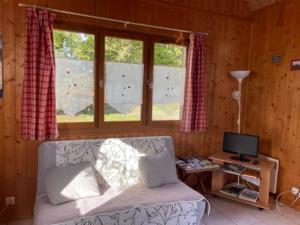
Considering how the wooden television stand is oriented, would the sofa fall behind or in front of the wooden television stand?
in front

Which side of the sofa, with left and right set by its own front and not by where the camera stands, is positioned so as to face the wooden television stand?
left

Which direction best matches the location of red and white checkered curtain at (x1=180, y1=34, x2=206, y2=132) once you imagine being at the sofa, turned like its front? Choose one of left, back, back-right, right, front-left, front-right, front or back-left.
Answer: back-left

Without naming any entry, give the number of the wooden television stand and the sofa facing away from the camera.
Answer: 0

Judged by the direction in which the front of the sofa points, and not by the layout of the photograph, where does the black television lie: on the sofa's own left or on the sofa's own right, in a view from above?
on the sofa's own left

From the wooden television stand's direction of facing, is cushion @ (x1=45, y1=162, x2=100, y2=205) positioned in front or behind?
in front

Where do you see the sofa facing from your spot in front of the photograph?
facing the viewer

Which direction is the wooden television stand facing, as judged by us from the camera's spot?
facing the viewer and to the left of the viewer
